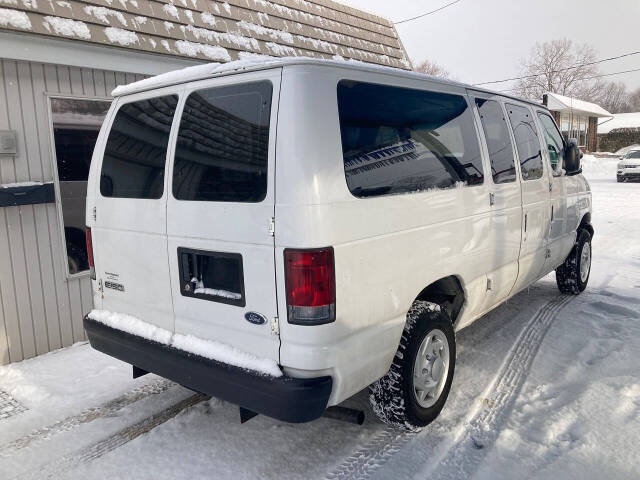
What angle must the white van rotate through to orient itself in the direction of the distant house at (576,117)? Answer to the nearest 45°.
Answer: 0° — it already faces it

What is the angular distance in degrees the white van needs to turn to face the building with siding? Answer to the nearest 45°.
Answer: approximately 90° to its left

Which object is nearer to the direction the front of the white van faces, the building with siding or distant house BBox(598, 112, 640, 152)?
the distant house

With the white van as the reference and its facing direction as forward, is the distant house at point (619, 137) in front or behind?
in front

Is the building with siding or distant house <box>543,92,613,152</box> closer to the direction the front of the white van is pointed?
the distant house

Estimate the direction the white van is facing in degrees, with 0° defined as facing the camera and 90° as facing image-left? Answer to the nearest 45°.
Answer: approximately 225°
